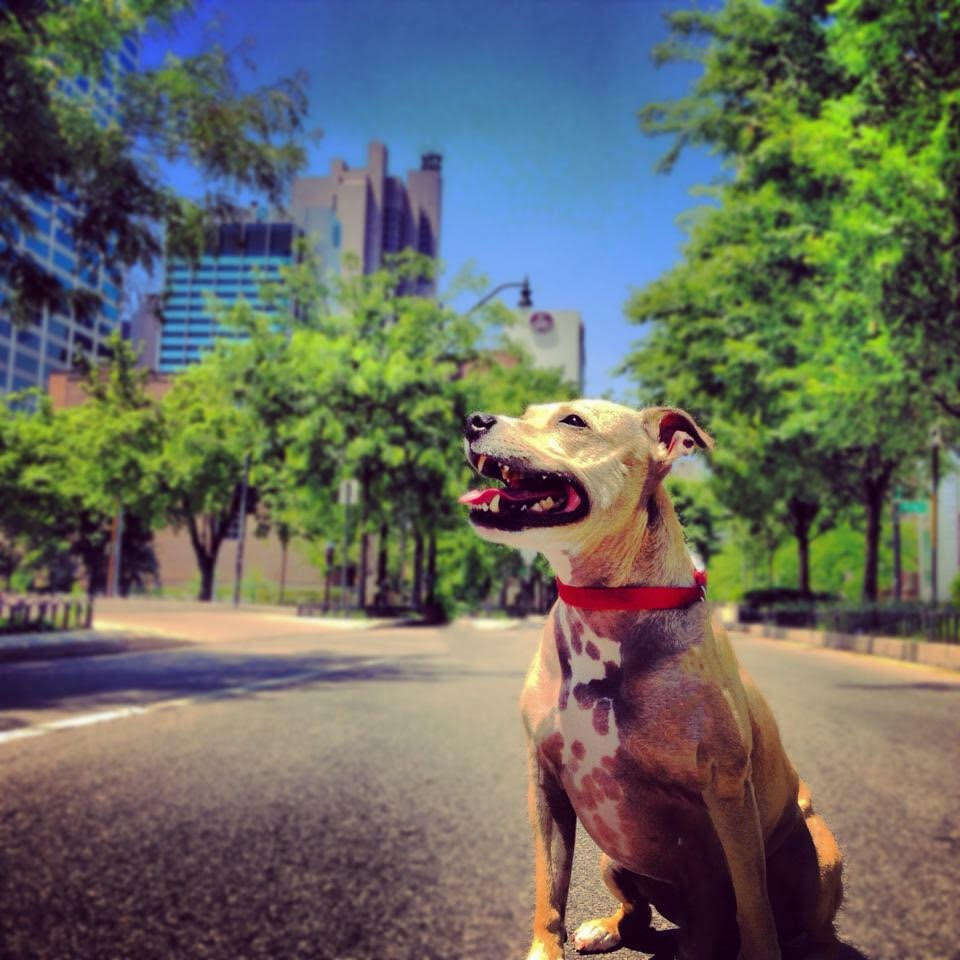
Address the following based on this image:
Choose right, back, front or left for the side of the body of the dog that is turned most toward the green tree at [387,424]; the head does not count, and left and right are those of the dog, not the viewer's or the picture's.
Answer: right

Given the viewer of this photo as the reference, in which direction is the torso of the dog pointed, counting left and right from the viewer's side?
facing the viewer and to the left of the viewer

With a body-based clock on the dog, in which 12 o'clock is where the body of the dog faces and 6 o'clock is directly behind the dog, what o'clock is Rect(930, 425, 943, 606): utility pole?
The utility pole is roughly at 5 o'clock from the dog.

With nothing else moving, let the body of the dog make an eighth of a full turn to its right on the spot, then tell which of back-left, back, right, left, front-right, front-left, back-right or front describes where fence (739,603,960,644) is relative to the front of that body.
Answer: right

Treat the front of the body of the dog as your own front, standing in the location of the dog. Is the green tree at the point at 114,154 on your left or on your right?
on your right
